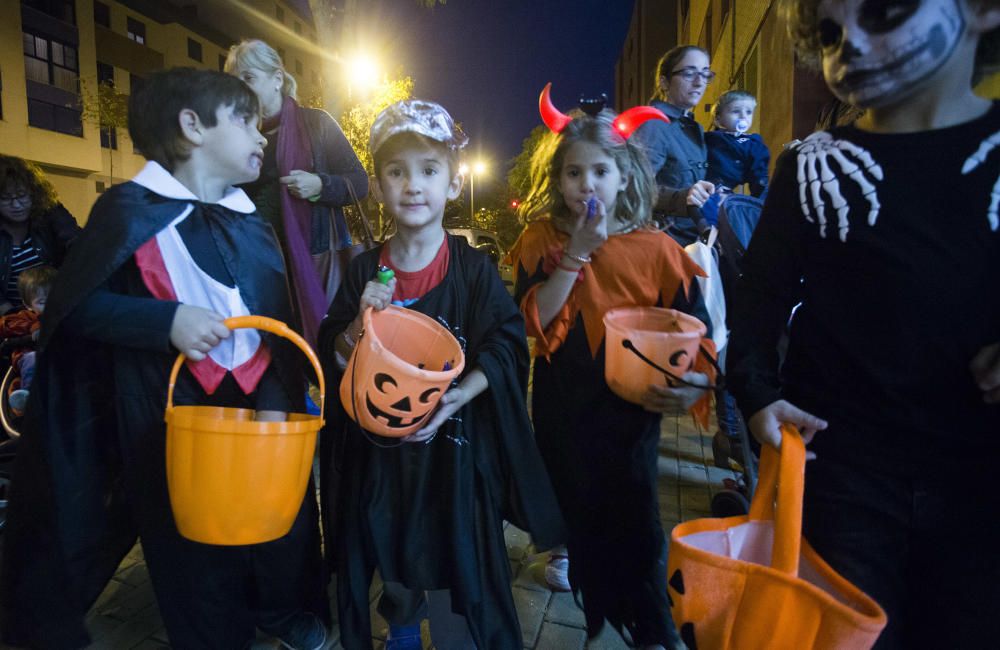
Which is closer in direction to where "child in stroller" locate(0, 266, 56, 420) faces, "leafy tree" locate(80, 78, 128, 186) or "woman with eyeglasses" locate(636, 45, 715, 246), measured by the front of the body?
the woman with eyeglasses

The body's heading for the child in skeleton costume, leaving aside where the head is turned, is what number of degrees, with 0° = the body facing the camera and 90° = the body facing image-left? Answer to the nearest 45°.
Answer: approximately 0°

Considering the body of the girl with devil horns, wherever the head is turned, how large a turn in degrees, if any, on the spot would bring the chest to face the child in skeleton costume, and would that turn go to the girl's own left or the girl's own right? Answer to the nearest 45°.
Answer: approximately 45° to the girl's own left

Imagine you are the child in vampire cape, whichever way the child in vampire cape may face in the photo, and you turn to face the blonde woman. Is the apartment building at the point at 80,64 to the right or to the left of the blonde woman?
left

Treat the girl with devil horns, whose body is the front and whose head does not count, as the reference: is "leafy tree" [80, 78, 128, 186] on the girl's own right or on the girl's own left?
on the girl's own right

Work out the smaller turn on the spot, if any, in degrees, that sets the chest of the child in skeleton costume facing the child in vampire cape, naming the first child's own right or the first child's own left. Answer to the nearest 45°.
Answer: approximately 90° to the first child's own right

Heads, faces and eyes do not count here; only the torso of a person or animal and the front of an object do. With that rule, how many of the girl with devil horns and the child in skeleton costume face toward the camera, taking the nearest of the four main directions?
2

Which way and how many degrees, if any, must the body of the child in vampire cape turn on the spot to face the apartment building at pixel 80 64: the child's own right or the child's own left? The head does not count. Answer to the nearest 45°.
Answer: approximately 135° to the child's own left

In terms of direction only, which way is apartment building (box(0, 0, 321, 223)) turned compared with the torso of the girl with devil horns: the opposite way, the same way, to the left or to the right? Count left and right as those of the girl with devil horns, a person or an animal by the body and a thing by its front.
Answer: to the left

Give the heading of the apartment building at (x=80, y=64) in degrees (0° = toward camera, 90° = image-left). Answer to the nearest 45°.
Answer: approximately 315°

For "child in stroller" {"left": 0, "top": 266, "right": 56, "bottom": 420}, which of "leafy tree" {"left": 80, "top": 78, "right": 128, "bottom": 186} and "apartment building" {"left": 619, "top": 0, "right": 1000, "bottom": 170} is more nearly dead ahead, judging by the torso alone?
the apartment building
